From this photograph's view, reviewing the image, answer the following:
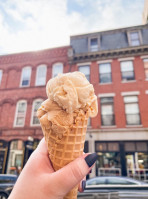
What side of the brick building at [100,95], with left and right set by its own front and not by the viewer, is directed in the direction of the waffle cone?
front

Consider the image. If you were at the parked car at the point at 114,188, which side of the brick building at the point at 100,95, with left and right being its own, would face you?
front

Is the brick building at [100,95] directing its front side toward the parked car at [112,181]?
yes

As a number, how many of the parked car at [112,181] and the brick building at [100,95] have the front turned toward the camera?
1
